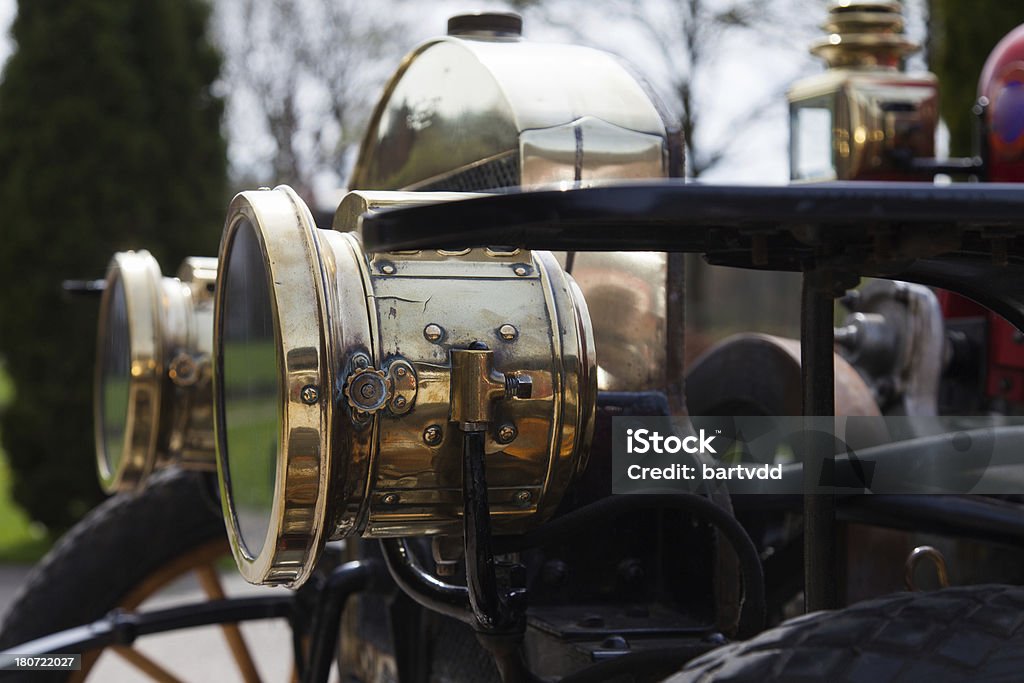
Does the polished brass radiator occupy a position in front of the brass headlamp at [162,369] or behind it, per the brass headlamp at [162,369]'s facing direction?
behind

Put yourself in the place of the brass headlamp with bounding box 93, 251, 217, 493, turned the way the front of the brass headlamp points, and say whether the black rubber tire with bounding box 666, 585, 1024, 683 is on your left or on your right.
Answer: on your left

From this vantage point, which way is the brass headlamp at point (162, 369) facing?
to the viewer's left

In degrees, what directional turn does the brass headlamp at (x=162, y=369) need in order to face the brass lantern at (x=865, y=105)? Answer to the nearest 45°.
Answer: approximately 180°

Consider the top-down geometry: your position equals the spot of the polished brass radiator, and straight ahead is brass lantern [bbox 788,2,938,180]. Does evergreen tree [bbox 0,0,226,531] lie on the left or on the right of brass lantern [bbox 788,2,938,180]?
left

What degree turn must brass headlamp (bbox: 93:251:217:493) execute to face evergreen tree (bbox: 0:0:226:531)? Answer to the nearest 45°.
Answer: approximately 90° to its right

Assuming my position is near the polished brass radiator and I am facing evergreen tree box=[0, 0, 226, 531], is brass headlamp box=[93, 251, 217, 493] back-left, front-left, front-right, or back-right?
front-left

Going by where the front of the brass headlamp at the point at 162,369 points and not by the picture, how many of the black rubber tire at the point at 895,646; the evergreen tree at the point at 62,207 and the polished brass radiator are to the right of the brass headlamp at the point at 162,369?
1
